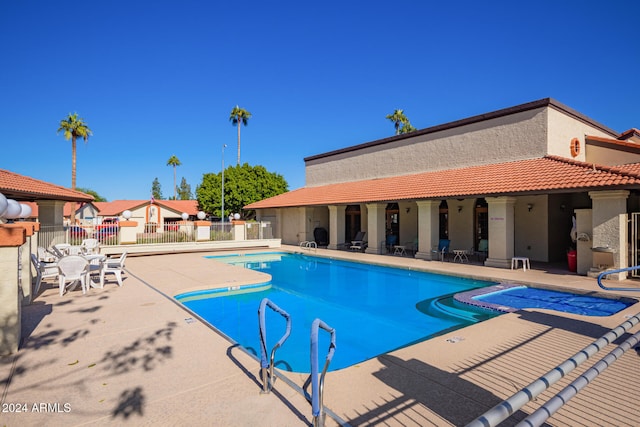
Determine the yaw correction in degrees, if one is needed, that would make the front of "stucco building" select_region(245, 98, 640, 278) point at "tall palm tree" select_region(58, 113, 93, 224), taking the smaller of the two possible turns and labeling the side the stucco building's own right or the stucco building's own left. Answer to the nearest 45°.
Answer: approximately 45° to the stucco building's own right

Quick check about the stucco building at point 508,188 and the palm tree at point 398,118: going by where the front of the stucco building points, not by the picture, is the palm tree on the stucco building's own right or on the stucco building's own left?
on the stucco building's own right

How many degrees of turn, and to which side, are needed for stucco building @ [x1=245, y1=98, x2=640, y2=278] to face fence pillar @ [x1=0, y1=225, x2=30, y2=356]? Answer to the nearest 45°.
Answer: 0° — it already faces it

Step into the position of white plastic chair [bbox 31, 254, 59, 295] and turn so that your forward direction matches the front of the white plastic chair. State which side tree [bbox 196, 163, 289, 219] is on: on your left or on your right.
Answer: on your left

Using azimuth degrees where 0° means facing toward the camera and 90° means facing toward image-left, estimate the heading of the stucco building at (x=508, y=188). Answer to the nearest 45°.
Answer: approximately 45°

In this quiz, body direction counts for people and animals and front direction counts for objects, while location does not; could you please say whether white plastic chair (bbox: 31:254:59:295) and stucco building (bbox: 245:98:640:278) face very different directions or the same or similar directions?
very different directions

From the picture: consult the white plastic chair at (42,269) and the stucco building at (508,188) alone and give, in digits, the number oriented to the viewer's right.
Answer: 1

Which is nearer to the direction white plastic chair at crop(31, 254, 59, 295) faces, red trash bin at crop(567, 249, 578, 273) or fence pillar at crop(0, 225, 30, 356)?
the red trash bin

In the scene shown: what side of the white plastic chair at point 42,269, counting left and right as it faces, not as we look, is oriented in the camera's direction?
right

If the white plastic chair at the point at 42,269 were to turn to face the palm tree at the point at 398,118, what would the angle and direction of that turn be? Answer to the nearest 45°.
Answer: approximately 45° to its left

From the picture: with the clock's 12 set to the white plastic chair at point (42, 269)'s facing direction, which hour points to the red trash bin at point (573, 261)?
The red trash bin is roughly at 1 o'clock from the white plastic chair.
